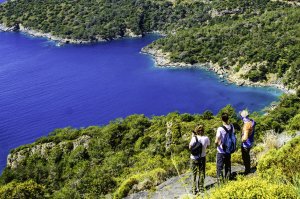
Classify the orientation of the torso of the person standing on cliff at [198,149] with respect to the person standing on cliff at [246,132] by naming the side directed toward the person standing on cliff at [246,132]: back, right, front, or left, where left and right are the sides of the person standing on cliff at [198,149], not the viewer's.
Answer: right

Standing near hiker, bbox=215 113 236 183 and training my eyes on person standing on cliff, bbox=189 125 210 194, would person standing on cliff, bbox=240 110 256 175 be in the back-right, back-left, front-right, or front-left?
back-right

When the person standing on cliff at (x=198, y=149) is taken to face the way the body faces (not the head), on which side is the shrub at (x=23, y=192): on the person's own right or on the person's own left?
on the person's own left

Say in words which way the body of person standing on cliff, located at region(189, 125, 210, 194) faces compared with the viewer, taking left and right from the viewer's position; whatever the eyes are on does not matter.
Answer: facing away from the viewer

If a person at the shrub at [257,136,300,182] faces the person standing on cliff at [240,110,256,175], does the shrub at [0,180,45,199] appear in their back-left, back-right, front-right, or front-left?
front-left

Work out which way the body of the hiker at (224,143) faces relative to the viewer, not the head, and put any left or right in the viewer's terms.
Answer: facing away from the viewer and to the left of the viewer

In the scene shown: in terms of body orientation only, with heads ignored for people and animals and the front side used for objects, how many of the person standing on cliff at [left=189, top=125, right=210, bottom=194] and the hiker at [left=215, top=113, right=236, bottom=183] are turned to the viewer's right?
0

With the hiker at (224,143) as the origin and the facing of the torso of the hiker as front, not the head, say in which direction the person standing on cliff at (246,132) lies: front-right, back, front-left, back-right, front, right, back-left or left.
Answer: right
